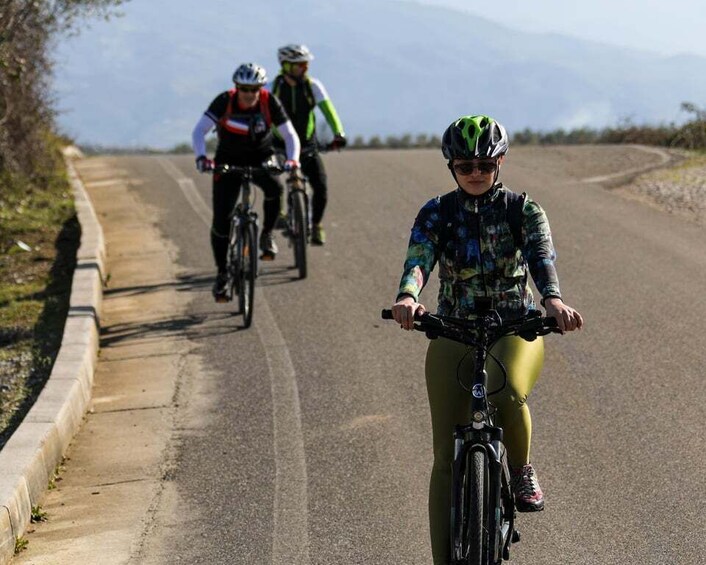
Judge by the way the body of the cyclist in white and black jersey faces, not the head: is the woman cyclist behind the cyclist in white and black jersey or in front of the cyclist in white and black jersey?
in front

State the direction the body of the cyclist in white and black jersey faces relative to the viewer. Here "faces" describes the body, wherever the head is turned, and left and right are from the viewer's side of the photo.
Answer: facing the viewer

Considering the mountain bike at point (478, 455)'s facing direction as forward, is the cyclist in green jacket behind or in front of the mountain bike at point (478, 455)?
behind

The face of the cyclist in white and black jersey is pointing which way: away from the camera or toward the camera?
toward the camera

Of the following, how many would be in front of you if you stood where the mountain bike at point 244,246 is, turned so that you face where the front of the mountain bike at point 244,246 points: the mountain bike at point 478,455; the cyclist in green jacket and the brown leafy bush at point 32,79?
1

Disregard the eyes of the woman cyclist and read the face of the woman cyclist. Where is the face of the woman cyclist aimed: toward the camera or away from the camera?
toward the camera

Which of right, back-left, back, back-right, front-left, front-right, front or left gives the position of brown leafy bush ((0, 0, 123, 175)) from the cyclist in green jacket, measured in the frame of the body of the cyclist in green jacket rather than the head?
back-right

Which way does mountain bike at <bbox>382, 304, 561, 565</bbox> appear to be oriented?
toward the camera
